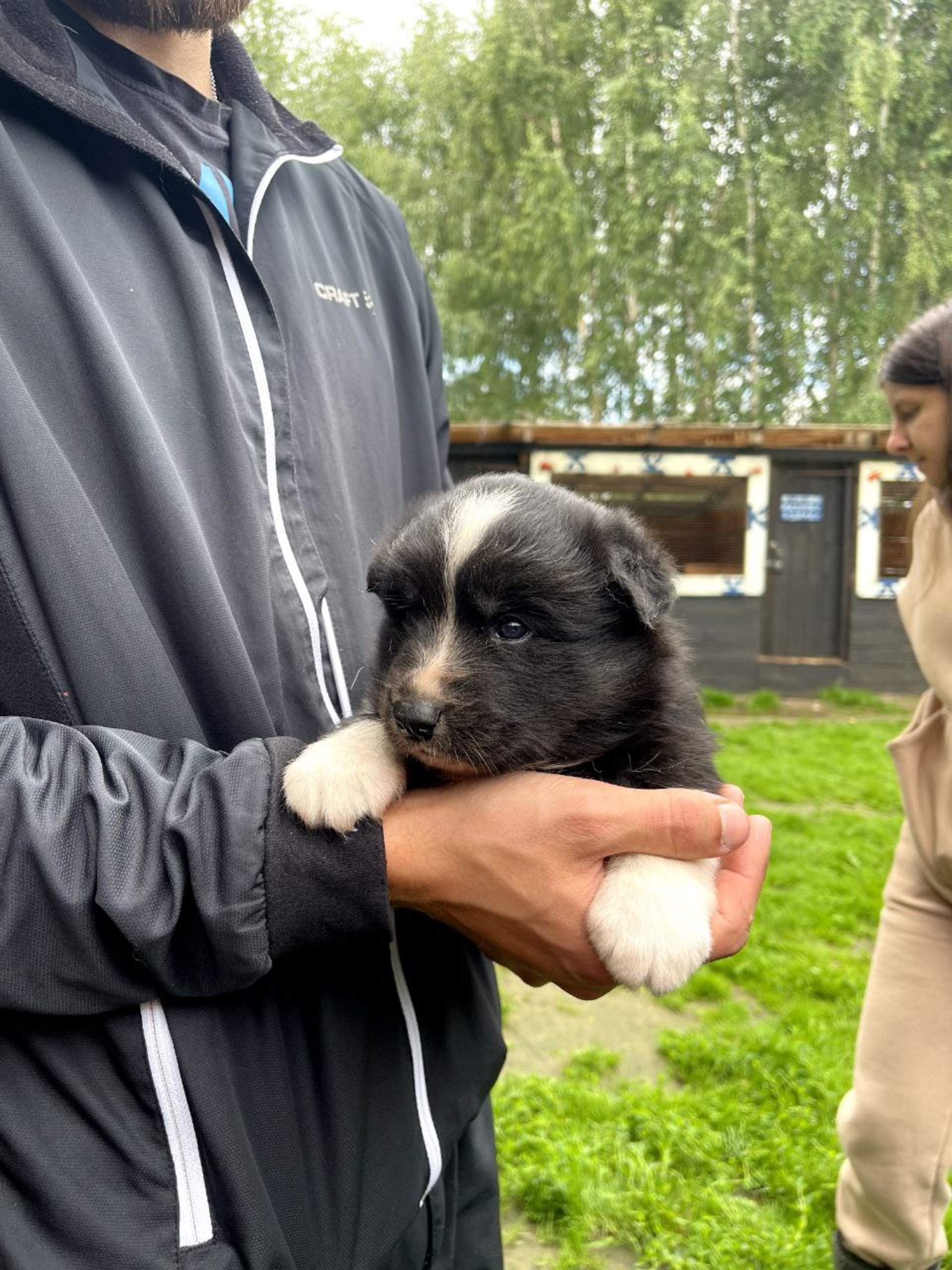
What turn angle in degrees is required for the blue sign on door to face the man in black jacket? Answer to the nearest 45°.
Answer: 0° — it already faces them

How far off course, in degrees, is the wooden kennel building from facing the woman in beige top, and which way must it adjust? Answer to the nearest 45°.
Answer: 0° — it already faces them

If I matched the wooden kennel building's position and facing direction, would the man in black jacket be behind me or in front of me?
in front

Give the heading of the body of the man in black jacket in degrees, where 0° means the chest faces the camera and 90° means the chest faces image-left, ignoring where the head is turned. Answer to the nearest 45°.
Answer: approximately 315°

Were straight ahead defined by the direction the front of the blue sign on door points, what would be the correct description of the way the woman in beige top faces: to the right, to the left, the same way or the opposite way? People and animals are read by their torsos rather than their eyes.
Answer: to the right

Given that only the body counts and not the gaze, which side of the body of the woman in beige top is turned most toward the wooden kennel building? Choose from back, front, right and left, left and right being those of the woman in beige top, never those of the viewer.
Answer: right

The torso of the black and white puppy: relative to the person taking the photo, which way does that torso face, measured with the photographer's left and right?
facing the viewer and to the left of the viewer

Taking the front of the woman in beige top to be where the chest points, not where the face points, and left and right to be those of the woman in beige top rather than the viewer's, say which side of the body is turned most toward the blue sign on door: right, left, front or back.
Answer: right

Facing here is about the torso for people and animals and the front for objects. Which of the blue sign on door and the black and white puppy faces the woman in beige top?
the blue sign on door

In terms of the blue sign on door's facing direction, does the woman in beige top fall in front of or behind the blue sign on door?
in front

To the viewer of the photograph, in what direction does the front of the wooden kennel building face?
facing the viewer

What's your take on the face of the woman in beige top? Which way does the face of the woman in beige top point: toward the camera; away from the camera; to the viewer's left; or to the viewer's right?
to the viewer's left

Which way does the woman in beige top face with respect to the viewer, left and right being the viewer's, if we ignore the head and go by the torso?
facing to the left of the viewer

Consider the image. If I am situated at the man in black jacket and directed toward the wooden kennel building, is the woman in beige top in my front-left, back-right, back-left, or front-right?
front-right
